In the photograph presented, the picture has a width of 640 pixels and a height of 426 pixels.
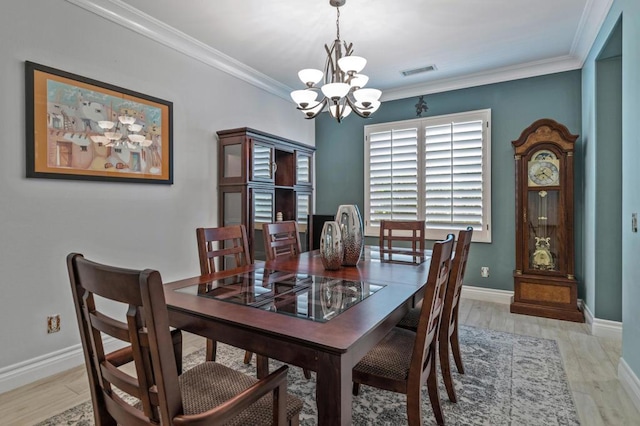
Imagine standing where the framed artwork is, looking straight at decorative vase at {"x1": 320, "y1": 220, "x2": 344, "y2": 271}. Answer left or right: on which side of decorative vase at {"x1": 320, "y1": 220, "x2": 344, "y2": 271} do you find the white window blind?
left

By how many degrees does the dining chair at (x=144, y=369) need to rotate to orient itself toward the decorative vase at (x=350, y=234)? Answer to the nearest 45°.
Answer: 0° — it already faces it

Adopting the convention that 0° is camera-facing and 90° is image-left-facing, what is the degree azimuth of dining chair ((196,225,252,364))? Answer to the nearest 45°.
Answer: approximately 315°

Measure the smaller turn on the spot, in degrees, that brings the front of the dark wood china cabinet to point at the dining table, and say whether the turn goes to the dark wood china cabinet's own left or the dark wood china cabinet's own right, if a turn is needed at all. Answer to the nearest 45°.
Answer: approximately 45° to the dark wood china cabinet's own right

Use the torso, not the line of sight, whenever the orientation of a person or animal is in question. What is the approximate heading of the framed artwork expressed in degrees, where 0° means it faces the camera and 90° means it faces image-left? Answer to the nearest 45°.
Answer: approximately 315°

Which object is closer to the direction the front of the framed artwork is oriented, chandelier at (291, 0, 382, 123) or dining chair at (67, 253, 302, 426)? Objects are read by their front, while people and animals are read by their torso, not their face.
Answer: the chandelier

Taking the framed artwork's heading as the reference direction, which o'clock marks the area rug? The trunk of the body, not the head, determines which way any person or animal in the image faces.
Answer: The area rug is roughly at 12 o'clock from the framed artwork.

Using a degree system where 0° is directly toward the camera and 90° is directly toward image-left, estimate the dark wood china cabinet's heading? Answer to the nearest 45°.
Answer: approximately 315°

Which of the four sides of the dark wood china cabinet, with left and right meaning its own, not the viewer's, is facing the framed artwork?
right

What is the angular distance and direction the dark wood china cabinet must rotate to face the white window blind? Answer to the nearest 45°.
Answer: approximately 45° to its left

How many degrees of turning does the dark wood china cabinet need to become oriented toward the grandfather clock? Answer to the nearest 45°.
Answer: approximately 45° to its left

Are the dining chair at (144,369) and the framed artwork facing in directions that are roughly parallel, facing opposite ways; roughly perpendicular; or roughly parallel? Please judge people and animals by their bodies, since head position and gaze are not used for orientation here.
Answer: roughly perpendicular
